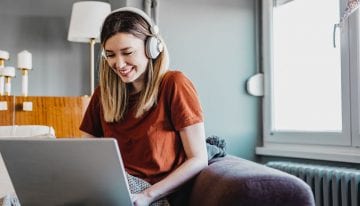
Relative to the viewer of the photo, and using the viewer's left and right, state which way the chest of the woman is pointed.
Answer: facing the viewer and to the left of the viewer

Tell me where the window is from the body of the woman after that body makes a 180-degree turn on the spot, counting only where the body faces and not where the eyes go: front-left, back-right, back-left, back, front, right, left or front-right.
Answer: front

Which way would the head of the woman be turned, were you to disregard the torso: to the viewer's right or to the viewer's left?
to the viewer's left

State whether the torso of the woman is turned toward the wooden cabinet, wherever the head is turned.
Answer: no

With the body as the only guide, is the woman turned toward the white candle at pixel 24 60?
no
